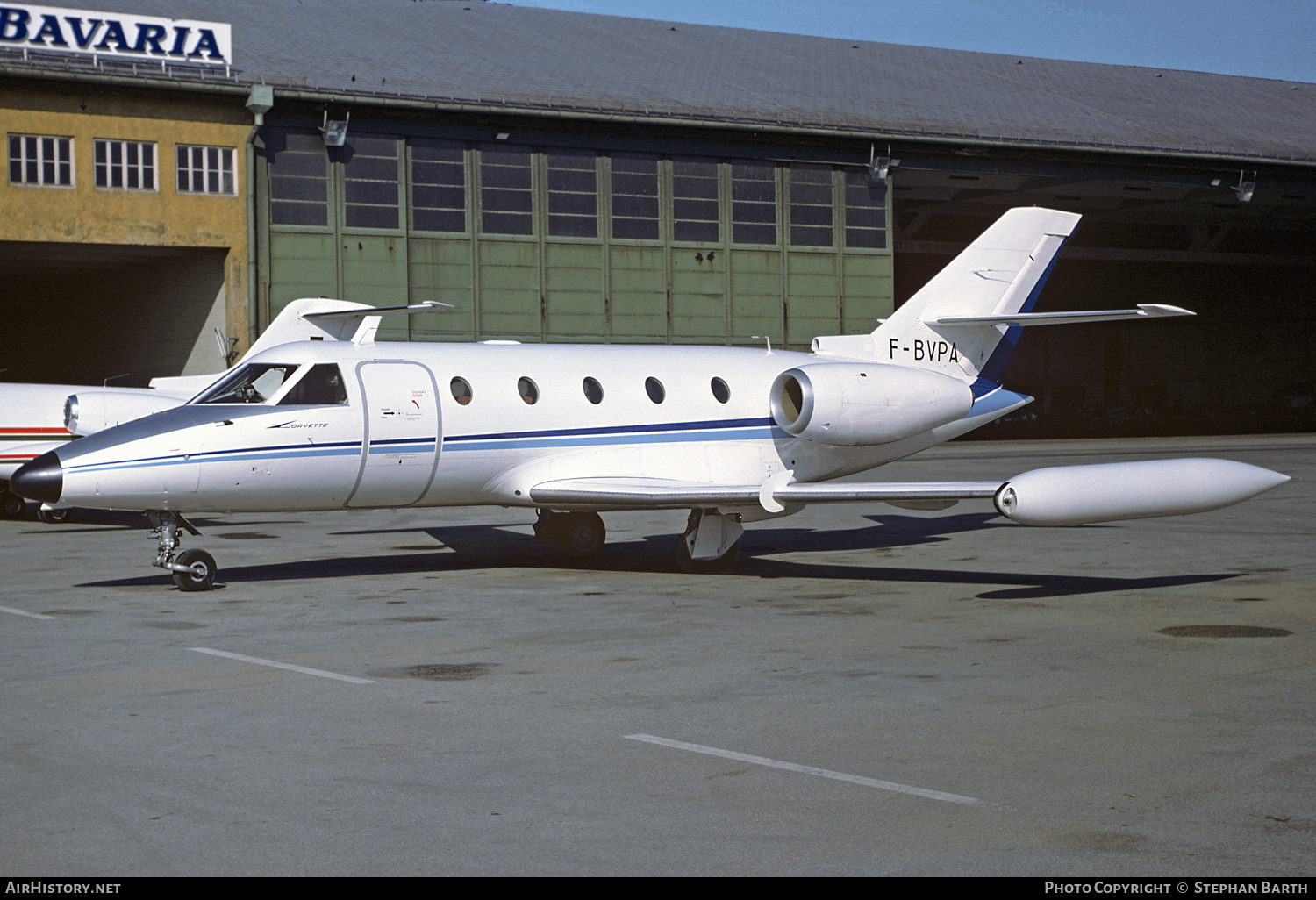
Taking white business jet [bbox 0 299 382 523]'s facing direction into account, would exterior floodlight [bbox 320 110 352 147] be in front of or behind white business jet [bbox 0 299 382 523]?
behind

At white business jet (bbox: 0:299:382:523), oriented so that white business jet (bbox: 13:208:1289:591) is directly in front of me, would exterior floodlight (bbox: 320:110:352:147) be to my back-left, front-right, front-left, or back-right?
back-left

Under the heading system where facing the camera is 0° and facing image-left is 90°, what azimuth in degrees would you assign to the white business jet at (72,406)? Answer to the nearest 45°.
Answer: approximately 45°

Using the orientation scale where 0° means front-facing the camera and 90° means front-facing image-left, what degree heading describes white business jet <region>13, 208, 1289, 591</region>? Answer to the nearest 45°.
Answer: approximately 45°
